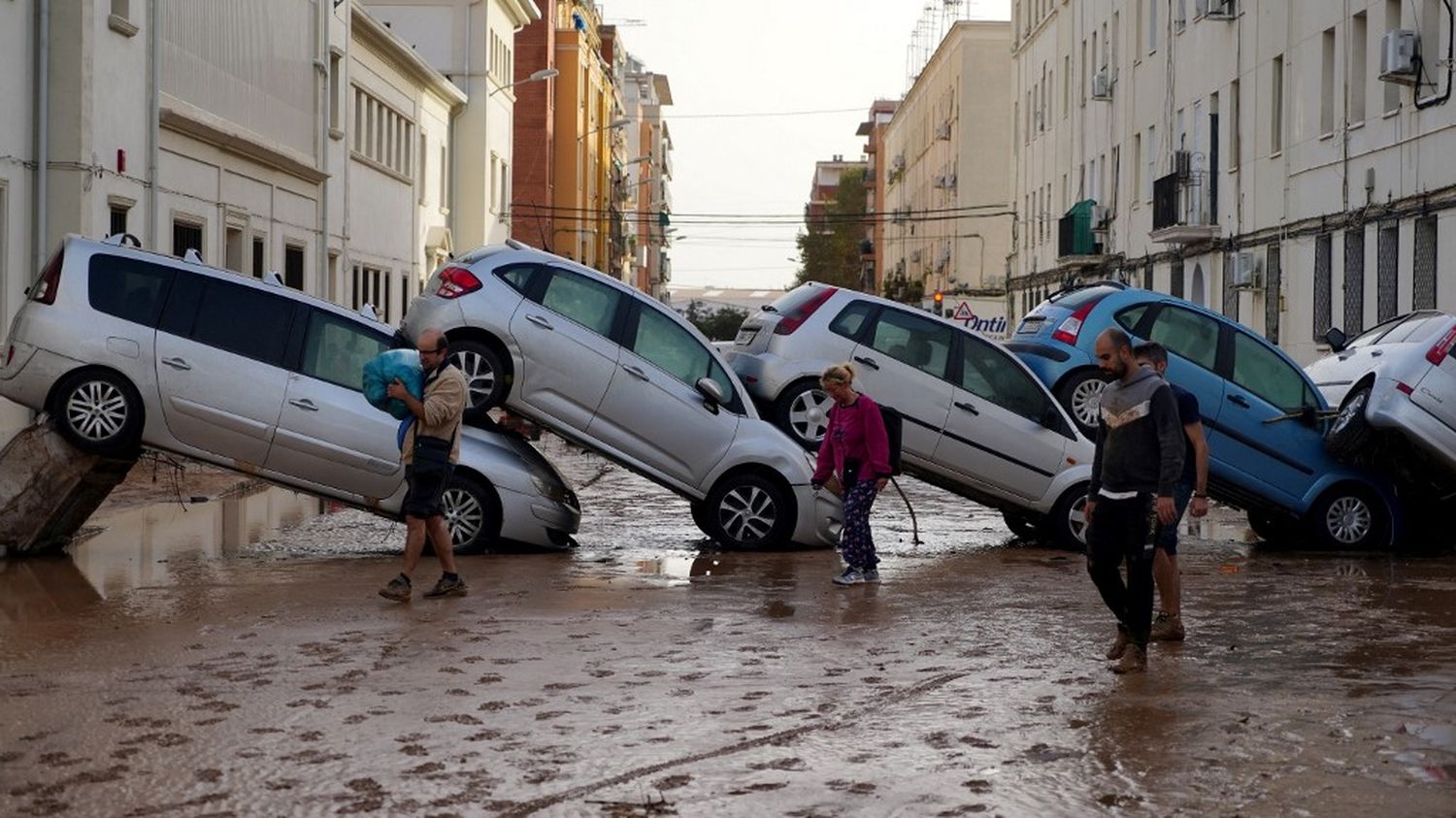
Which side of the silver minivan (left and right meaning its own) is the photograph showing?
right

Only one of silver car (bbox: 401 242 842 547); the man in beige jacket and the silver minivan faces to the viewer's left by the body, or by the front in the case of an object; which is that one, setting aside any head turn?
the man in beige jacket

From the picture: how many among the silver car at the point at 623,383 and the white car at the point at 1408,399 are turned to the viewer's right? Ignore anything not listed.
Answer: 1

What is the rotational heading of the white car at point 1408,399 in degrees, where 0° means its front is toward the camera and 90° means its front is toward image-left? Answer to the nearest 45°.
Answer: approximately 135°

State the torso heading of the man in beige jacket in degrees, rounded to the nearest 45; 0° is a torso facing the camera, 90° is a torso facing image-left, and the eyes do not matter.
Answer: approximately 90°

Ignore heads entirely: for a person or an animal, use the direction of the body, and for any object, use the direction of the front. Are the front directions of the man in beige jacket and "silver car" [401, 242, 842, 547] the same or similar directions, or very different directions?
very different directions

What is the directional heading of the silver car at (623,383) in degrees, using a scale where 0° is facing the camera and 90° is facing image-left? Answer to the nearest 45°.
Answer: approximately 270°

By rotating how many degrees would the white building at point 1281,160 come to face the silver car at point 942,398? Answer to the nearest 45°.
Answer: approximately 45° to its left
